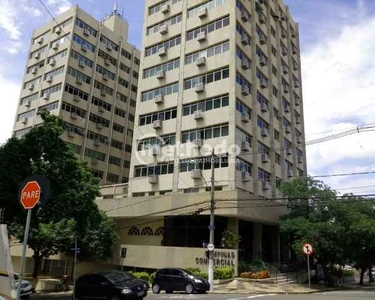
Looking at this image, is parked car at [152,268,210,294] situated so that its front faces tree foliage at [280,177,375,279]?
no

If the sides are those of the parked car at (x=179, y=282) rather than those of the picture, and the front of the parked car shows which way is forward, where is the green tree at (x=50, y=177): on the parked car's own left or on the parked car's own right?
on the parked car's own right

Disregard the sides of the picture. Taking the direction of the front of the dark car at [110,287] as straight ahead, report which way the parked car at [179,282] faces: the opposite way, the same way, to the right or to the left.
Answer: the same way

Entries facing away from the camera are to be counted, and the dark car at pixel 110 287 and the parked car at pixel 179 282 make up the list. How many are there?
0
